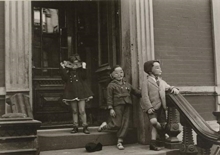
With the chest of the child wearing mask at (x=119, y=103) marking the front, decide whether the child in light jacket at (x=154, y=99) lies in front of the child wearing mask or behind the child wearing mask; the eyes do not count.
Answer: in front

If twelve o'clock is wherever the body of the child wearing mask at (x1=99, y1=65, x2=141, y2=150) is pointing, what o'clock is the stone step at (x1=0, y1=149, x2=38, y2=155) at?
The stone step is roughly at 3 o'clock from the child wearing mask.

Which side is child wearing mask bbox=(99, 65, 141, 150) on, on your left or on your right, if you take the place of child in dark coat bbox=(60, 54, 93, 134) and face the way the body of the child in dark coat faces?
on your left

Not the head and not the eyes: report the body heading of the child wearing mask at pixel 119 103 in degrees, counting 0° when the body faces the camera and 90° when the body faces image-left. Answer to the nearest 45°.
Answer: approximately 315°

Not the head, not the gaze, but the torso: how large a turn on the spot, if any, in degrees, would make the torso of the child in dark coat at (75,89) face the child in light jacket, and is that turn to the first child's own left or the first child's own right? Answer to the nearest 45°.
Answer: approximately 45° to the first child's own left

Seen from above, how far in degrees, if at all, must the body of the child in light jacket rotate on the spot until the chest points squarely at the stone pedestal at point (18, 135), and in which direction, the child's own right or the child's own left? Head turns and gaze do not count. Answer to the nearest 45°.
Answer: approximately 90° to the child's own right

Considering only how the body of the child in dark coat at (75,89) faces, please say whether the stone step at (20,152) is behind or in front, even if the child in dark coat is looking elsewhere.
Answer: in front

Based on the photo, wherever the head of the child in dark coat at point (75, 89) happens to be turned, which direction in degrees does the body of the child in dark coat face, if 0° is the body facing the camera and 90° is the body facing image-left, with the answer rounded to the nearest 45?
approximately 0°
